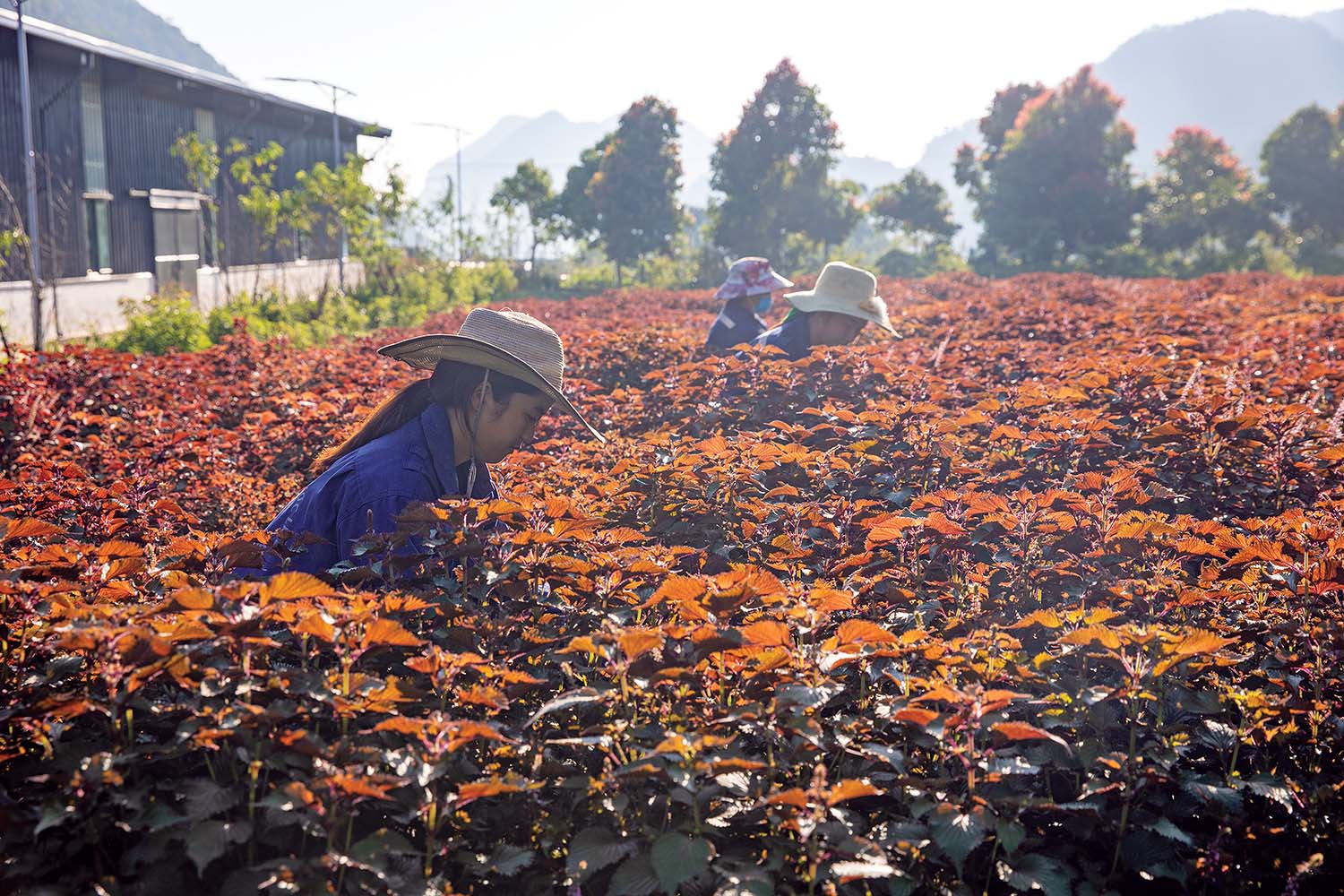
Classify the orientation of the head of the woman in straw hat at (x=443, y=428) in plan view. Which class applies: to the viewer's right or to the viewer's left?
to the viewer's right

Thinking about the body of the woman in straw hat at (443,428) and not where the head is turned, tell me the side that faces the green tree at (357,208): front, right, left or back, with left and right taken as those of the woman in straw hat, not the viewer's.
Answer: left

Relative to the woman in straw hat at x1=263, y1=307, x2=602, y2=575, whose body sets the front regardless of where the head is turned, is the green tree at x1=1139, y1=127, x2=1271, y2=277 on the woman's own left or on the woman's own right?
on the woman's own left

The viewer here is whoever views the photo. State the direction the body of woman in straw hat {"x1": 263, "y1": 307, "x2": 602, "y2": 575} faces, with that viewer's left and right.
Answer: facing to the right of the viewer

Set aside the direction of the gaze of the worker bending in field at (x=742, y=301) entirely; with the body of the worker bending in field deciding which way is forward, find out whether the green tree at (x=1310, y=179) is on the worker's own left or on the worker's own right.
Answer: on the worker's own left
